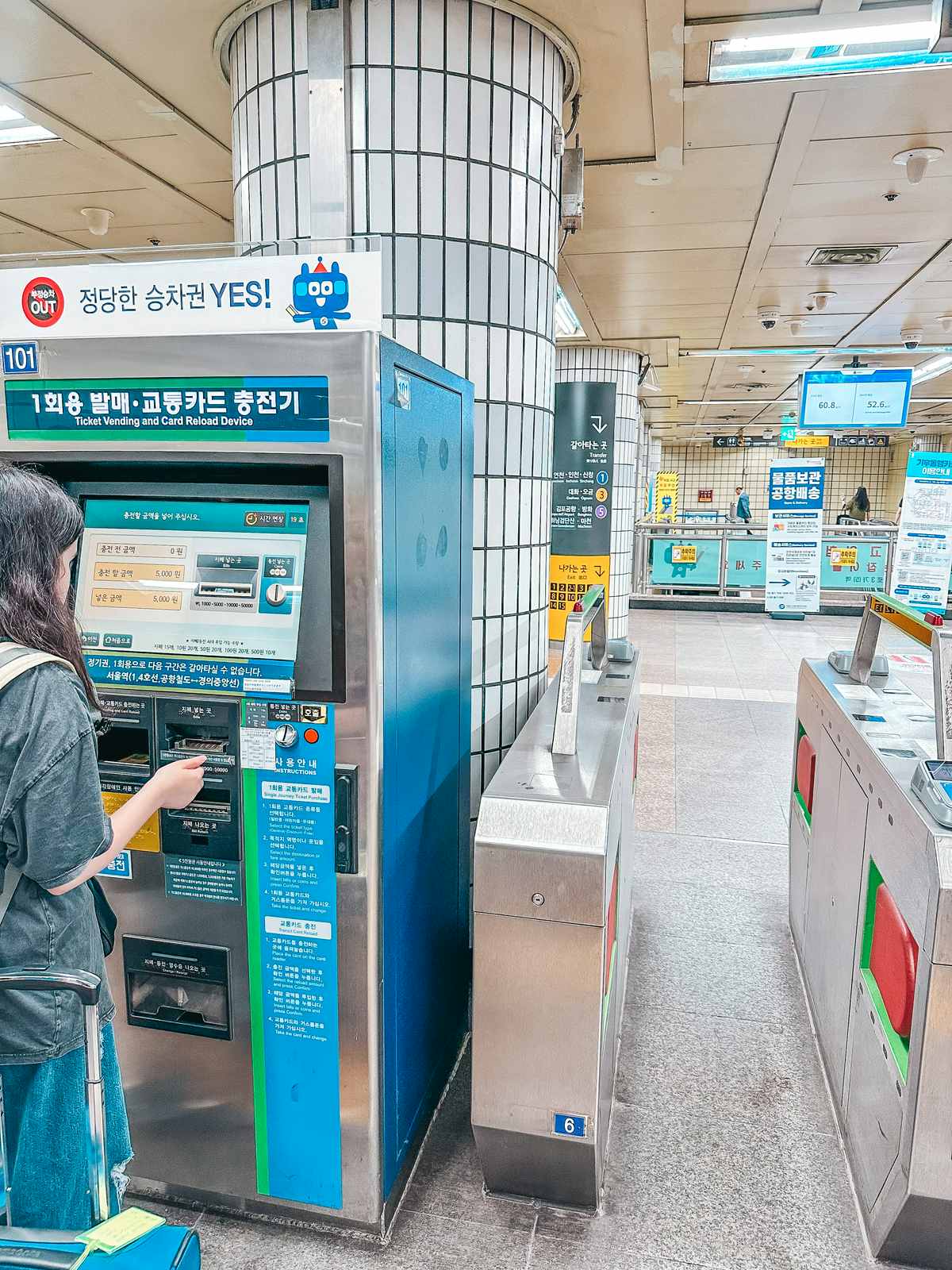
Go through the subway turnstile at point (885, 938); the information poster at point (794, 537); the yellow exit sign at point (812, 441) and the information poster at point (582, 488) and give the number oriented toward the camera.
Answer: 4

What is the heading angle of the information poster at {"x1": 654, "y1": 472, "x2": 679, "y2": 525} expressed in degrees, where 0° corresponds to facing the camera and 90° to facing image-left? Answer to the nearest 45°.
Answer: approximately 0°

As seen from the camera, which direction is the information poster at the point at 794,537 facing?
toward the camera

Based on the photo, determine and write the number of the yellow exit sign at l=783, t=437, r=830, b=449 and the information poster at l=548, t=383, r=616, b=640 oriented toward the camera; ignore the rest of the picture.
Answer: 2

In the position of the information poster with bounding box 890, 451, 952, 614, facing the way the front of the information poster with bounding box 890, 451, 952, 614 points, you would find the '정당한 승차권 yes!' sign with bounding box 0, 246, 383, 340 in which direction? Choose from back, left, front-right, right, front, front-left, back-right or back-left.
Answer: front

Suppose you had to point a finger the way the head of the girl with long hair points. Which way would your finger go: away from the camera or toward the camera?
away from the camera

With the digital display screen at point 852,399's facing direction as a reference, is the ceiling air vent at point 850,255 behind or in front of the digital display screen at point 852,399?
in front

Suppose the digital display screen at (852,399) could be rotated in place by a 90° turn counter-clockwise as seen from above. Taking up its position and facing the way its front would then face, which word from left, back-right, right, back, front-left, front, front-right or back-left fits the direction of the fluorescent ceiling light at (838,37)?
right

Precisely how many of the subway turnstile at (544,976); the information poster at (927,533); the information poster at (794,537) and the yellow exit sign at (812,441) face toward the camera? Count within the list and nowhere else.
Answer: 4

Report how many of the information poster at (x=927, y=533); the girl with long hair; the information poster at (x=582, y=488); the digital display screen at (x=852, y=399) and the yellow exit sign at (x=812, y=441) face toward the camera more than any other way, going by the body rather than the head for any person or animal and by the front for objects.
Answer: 4

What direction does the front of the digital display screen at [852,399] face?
toward the camera

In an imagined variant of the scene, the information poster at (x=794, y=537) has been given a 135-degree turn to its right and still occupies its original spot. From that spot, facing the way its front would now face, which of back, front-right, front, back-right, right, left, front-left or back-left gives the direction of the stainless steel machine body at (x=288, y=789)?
back-left

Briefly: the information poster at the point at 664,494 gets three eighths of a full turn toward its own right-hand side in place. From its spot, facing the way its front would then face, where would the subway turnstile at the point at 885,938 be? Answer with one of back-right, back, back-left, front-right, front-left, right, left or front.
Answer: back-left
